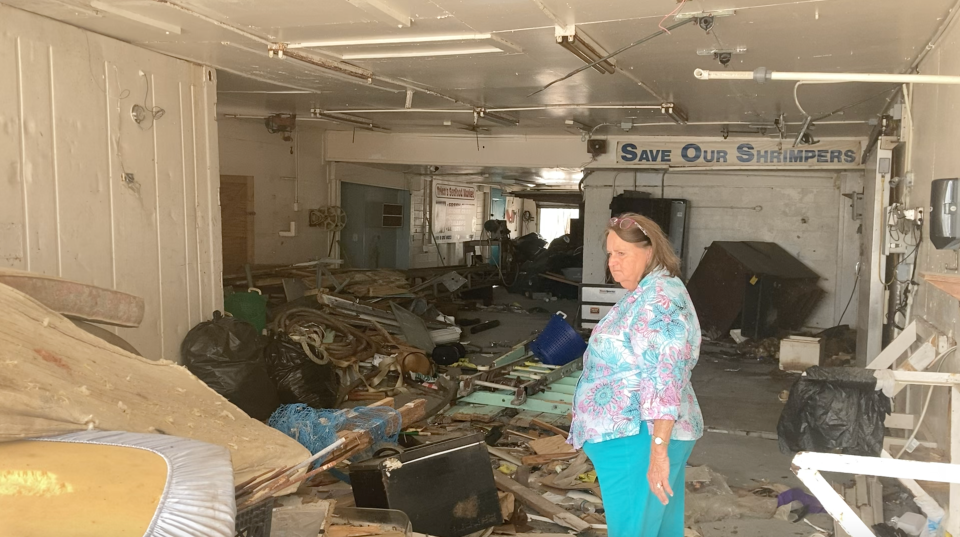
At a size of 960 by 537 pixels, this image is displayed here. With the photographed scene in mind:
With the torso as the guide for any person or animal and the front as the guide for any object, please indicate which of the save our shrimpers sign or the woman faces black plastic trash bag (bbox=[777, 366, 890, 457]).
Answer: the save our shrimpers sign

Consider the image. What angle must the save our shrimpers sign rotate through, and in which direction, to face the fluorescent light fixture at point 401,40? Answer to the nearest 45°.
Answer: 0° — it already faces it

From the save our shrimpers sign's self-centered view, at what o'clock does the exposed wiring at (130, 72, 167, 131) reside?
The exposed wiring is roughly at 1 o'clock from the save our shrimpers sign.

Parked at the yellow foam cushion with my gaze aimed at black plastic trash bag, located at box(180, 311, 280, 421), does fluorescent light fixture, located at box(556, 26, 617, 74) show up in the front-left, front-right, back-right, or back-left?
front-right

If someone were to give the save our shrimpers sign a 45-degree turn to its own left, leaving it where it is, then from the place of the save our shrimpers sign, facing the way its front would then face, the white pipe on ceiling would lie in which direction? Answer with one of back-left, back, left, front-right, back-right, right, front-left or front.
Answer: front-right

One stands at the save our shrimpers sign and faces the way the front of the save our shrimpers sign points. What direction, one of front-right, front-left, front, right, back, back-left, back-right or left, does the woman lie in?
front

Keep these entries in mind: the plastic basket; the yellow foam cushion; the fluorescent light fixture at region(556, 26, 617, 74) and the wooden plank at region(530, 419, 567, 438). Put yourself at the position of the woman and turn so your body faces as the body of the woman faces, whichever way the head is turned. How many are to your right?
3

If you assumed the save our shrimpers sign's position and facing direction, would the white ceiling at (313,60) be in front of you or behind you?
in front

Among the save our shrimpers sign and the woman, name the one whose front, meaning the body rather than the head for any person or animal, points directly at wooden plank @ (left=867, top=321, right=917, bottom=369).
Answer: the save our shrimpers sign

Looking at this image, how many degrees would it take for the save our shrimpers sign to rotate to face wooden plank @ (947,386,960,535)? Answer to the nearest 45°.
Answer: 0° — it already faces it

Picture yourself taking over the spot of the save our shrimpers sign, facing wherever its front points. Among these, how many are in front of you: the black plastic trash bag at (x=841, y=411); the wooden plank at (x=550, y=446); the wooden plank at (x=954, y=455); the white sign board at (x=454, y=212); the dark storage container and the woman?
5

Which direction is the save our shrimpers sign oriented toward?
toward the camera

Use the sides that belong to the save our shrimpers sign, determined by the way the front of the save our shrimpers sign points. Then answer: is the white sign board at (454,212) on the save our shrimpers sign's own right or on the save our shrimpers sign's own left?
on the save our shrimpers sign's own right
